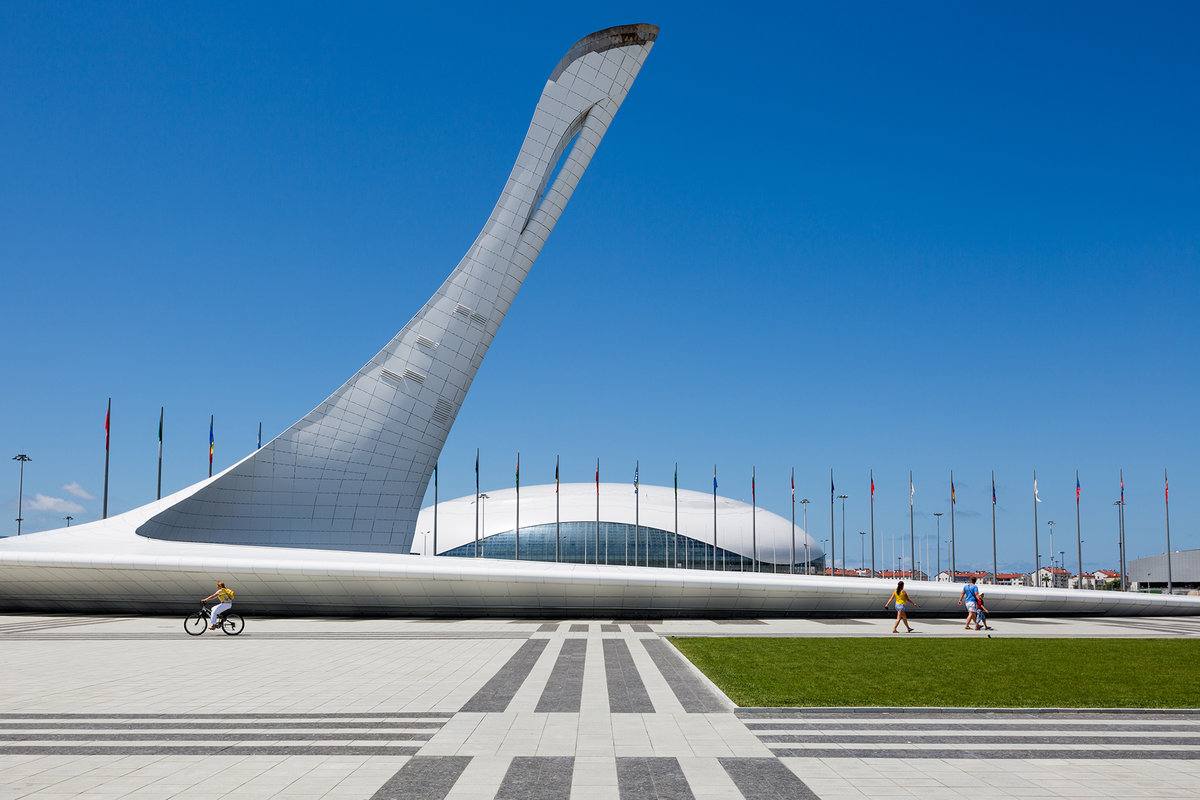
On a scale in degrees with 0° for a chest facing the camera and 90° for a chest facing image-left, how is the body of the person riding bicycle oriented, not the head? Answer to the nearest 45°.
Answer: approximately 90°

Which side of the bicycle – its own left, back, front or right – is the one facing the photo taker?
left

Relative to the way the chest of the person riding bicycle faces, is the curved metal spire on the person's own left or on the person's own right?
on the person's own right

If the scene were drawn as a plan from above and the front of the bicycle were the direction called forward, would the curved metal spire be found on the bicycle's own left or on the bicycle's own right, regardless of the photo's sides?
on the bicycle's own right
